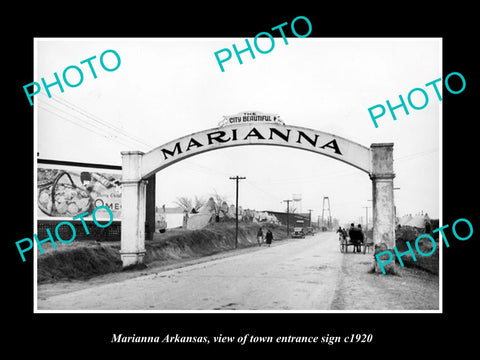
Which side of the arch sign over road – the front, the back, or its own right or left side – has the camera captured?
front
